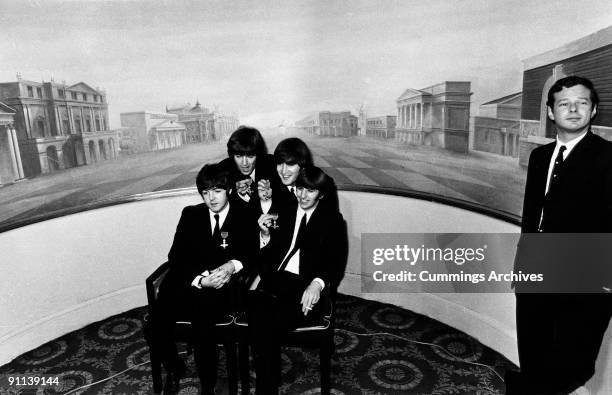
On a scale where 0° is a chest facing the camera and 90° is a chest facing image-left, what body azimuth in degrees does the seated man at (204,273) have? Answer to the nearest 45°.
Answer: approximately 0°

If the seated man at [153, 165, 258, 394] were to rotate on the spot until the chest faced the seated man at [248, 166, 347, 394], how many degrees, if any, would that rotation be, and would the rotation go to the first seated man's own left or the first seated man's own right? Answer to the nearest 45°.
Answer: approximately 90° to the first seated man's own left

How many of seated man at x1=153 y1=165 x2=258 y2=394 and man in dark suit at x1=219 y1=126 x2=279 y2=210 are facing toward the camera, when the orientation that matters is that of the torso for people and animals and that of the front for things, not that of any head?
2

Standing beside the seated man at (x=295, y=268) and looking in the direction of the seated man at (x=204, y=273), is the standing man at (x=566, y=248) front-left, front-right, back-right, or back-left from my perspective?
back-left

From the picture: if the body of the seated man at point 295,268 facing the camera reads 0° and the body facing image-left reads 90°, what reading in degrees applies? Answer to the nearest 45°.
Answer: approximately 45°

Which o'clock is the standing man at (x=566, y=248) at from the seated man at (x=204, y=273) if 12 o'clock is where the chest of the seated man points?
The standing man is roughly at 10 o'clock from the seated man.

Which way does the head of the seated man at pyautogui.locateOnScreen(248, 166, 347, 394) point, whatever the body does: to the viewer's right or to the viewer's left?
to the viewer's left

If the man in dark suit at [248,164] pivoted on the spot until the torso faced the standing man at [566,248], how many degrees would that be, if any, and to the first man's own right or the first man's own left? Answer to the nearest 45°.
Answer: approximately 45° to the first man's own left
